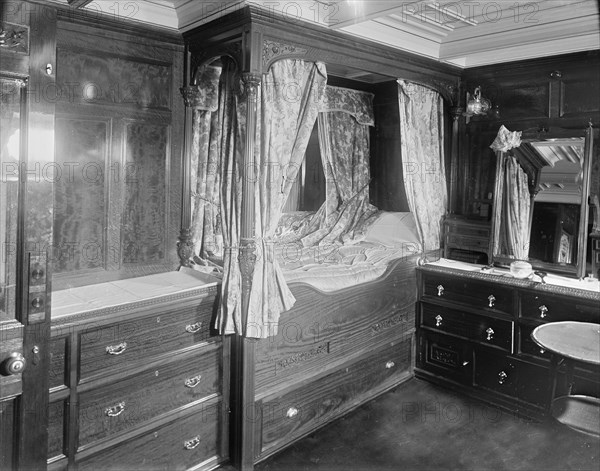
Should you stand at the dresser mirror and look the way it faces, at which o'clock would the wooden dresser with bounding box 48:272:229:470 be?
The wooden dresser is roughly at 12 o'clock from the dresser mirror.

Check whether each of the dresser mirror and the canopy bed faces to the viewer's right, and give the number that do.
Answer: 0

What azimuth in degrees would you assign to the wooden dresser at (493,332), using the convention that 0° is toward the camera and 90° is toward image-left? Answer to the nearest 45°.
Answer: approximately 45°

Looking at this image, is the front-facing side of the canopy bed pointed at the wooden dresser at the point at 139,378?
yes

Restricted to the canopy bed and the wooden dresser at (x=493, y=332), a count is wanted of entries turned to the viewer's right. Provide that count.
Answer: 0

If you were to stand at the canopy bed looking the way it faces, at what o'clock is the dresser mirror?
The dresser mirror is roughly at 7 o'clock from the canopy bed.

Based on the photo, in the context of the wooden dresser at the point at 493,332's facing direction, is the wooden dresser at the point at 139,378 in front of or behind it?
in front

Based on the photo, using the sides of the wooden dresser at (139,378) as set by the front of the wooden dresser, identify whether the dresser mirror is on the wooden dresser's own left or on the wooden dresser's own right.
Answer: on the wooden dresser's own left

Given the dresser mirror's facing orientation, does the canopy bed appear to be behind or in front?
in front
